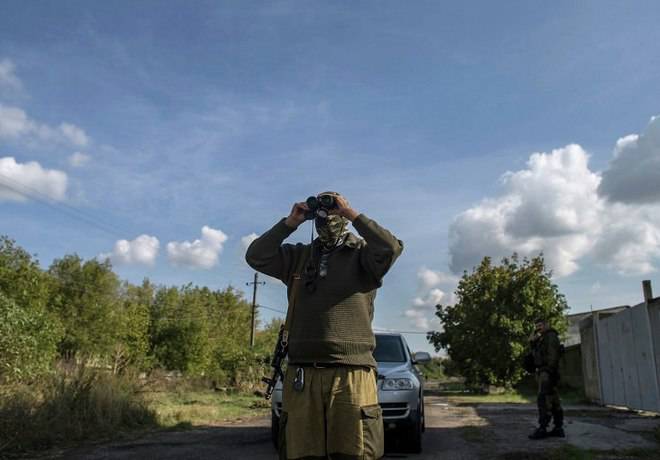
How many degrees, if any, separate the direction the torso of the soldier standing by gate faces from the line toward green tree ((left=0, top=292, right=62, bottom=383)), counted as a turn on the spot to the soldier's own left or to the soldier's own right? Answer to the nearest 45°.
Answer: approximately 45° to the soldier's own right

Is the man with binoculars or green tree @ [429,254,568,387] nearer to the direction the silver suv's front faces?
the man with binoculars

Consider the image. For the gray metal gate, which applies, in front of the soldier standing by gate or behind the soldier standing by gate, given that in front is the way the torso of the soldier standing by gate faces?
behind

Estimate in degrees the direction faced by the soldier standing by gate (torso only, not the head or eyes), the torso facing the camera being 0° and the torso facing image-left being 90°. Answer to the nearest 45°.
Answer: approximately 45°

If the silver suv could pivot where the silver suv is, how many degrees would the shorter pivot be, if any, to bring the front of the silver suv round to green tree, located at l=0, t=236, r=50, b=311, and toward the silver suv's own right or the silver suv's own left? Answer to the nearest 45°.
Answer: approximately 135° to the silver suv's own right

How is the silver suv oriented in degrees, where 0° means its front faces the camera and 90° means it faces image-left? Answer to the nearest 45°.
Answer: approximately 0°

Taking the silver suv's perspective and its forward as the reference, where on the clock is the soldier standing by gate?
The soldier standing by gate is roughly at 8 o'clock from the silver suv.

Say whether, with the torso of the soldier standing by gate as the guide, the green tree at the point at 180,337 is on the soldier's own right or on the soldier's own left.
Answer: on the soldier's own right

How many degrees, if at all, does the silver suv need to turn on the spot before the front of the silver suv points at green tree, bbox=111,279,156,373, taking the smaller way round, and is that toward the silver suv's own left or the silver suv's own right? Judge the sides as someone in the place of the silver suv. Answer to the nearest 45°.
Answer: approximately 135° to the silver suv's own right
